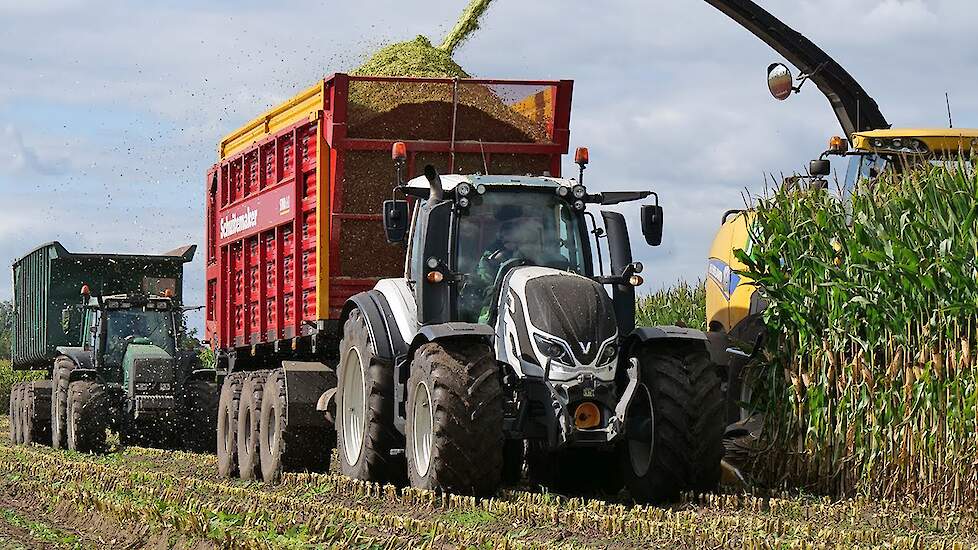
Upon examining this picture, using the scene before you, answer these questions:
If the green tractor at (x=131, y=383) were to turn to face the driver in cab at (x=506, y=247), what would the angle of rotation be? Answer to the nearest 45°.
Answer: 0° — it already faces them

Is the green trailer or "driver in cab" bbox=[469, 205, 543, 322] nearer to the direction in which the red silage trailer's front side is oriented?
the driver in cab

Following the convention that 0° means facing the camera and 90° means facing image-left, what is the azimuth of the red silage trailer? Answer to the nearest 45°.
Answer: approximately 315°

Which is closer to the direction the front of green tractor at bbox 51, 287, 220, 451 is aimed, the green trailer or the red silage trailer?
the red silage trailer

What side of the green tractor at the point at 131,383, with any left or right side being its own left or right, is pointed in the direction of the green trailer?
back

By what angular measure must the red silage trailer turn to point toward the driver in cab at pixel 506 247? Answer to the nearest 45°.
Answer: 0° — it already faces them

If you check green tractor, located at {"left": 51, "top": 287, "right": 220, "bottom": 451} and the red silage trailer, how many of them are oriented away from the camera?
0

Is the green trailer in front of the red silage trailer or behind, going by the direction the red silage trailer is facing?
behind

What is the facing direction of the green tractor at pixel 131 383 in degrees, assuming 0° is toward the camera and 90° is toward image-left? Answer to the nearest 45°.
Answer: approximately 0°

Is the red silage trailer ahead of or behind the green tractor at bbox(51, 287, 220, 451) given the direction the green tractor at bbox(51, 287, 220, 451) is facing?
ahead
